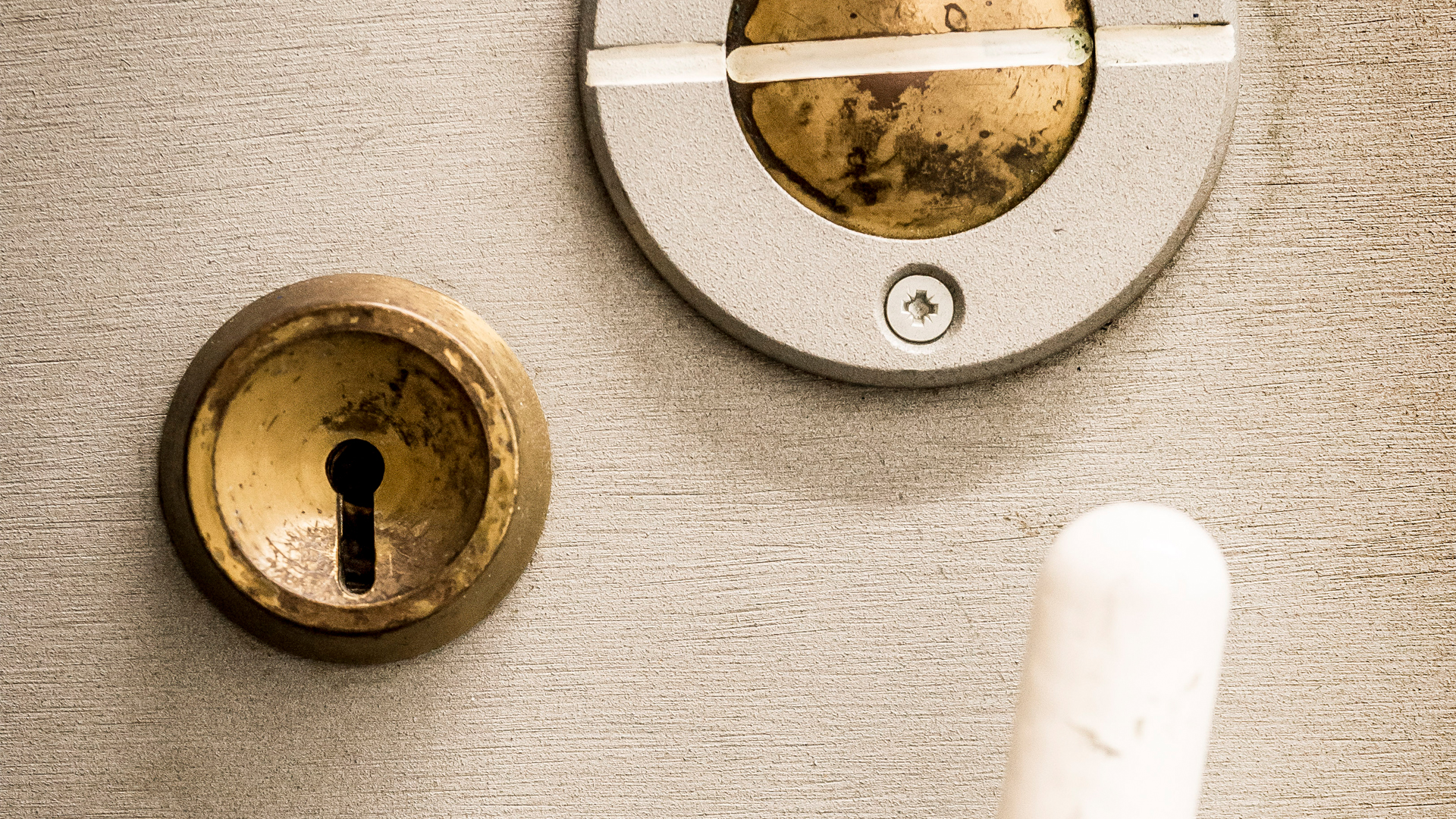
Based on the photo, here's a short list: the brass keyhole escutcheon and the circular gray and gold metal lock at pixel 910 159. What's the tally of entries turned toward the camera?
2

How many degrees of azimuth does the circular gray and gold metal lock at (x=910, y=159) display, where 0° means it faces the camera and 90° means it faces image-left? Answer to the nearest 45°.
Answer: approximately 0°
